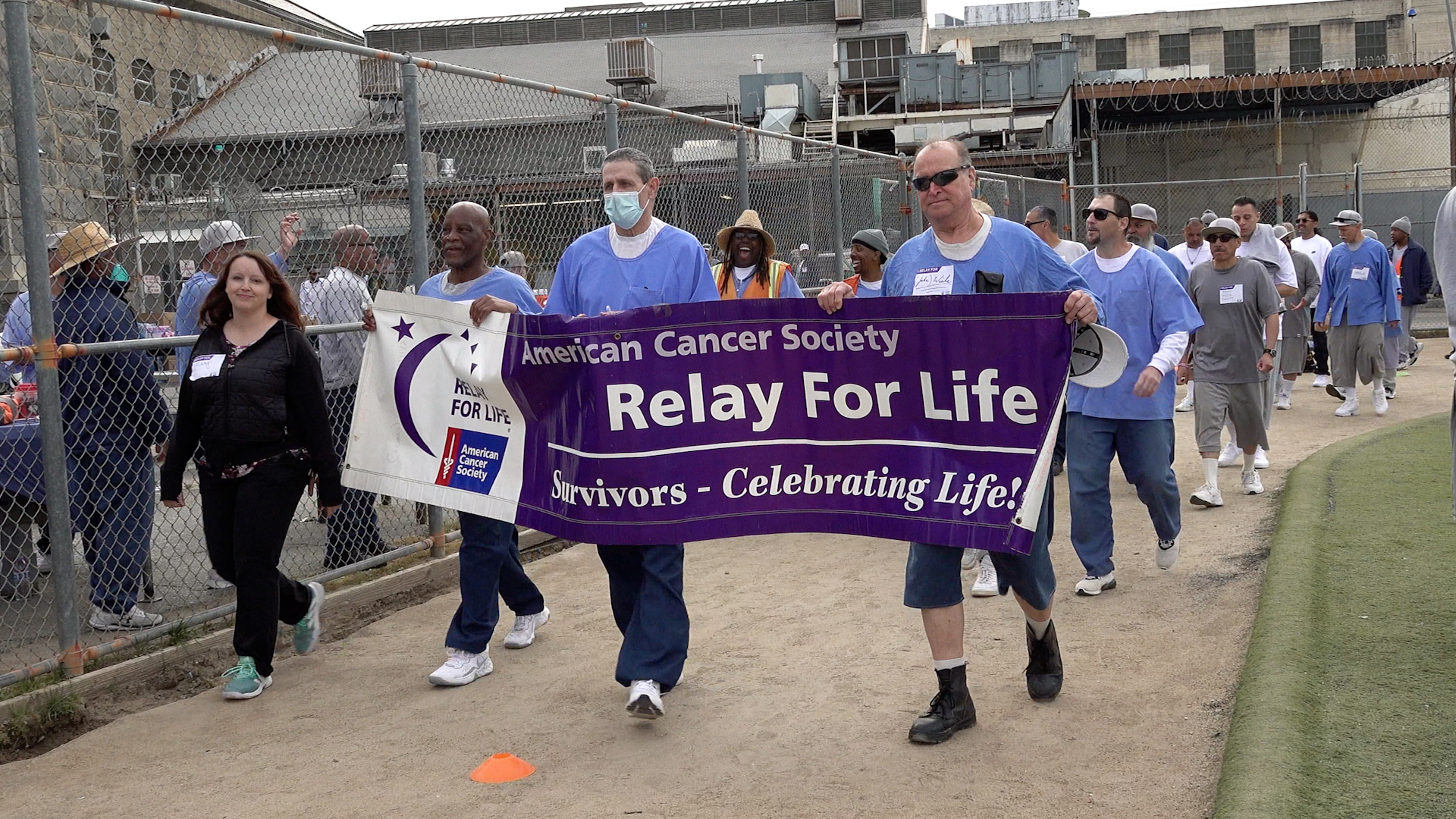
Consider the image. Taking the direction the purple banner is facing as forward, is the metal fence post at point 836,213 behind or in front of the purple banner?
behind

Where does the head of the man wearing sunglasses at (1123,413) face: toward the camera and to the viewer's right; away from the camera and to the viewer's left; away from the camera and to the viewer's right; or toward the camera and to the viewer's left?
toward the camera and to the viewer's left

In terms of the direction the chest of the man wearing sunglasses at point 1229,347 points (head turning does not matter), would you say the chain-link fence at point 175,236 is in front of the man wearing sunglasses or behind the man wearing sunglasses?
in front

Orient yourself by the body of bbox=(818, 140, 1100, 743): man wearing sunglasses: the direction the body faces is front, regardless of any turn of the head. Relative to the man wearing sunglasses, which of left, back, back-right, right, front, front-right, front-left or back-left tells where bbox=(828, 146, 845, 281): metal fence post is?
back-right

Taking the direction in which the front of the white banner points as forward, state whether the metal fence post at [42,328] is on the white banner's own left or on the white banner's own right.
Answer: on the white banner's own right

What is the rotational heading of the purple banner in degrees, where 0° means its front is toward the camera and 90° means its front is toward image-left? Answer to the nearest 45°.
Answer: approximately 0°

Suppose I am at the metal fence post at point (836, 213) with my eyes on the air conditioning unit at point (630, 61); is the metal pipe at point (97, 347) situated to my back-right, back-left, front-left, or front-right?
back-left

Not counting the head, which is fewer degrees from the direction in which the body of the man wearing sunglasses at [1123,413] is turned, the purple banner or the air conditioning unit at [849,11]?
the purple banner

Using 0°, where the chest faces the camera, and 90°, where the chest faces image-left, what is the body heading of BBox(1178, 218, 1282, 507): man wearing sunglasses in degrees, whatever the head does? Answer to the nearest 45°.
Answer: approximately 45°

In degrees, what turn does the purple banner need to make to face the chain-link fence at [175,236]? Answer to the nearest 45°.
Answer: approximately 135° to its right

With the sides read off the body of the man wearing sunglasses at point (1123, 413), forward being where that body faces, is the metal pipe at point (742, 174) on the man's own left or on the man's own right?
on the man's own right

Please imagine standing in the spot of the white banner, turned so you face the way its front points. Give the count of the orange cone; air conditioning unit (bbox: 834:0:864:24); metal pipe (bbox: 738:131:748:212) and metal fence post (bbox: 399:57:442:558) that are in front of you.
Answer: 1
